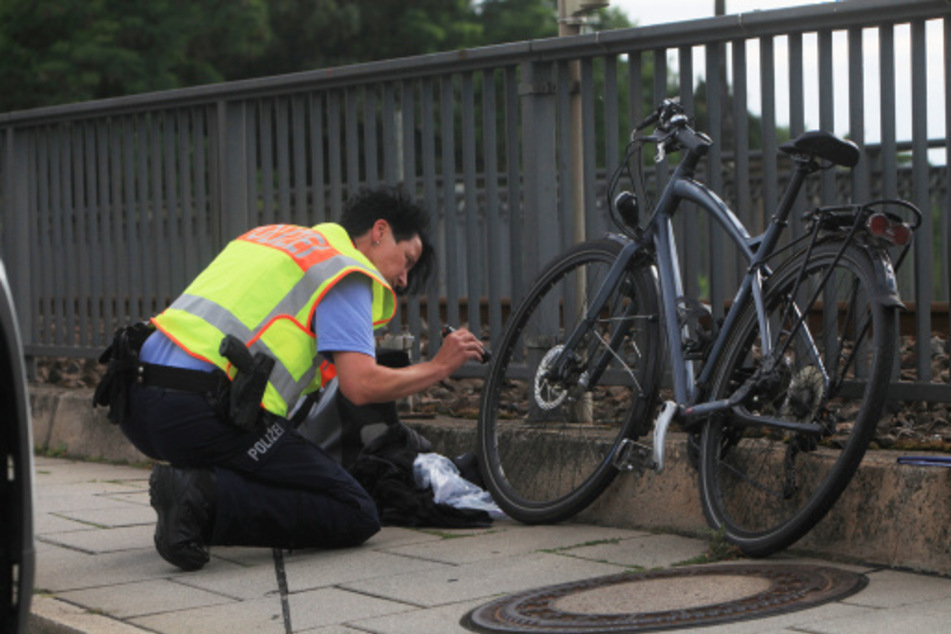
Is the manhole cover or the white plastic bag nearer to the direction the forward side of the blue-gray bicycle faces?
the white plastic bag

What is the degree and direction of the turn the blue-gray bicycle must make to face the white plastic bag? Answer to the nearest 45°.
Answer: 0° — it already faces it

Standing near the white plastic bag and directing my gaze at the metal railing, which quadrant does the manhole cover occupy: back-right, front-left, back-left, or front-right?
back-right

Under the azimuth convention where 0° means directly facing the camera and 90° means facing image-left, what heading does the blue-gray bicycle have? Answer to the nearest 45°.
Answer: approximately 135°

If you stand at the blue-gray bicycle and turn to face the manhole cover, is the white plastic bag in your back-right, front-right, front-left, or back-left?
back-right

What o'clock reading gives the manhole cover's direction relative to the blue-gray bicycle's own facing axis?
The manhole cover is roughly at 8 o'clock from the blue-gray bicycle.
